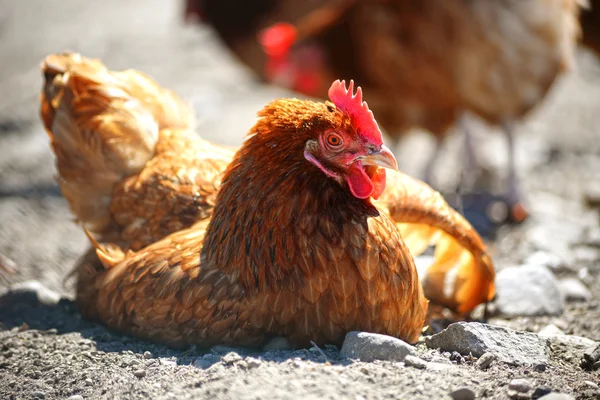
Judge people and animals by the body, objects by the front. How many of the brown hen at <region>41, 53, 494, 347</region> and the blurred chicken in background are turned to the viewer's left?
1

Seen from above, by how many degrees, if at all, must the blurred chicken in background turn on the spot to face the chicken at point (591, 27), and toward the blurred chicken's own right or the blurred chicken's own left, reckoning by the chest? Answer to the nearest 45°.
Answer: approximately 135° to the blurred chicken's own right

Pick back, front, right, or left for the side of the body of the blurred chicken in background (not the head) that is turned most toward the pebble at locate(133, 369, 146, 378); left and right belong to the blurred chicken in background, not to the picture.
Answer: left

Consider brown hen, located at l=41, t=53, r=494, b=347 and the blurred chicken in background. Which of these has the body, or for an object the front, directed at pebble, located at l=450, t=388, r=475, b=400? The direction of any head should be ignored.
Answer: the brown hen

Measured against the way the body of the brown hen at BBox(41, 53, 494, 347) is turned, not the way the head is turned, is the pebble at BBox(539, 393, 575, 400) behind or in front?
in front

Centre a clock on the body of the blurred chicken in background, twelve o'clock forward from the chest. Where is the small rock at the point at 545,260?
The small rock is roughly at 8 o'clock from the blurred chicken in background.

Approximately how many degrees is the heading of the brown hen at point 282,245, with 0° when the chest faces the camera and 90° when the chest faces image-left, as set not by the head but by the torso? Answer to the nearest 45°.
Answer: approximately 315°

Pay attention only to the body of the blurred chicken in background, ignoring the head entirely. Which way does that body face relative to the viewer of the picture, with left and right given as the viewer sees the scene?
facing to the left of the viewer

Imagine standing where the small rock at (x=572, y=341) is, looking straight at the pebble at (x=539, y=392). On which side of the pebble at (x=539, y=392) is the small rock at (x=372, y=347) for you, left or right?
right

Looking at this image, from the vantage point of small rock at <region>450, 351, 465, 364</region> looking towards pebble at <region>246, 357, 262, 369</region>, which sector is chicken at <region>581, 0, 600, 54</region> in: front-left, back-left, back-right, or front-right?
back-right
